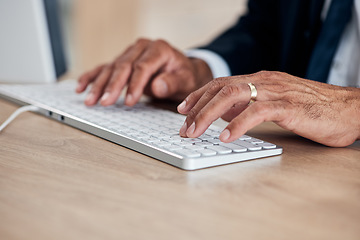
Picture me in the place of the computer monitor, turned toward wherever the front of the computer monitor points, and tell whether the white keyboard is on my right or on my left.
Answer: on my right

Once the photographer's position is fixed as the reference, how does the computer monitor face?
facing away from the viewer and to the right of the viewer

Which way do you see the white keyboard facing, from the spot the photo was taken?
facing away from the viewer and to the right of the viewer

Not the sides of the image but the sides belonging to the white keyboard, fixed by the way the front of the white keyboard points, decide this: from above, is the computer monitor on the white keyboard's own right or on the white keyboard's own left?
on the white keyboard's own left
